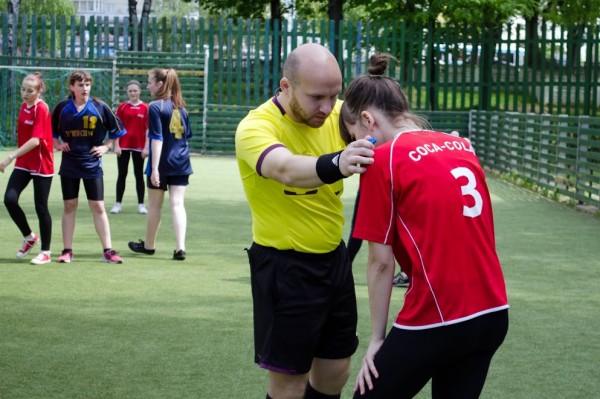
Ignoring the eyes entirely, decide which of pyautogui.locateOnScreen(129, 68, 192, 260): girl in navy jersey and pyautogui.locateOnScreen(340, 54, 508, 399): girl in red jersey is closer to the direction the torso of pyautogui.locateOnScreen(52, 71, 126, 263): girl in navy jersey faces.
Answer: the girl in red jersey

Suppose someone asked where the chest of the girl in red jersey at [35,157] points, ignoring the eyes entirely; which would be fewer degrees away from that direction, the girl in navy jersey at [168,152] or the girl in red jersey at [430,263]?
the girl in red jersey

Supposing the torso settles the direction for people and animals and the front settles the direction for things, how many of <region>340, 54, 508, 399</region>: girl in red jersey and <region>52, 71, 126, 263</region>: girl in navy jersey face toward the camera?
1

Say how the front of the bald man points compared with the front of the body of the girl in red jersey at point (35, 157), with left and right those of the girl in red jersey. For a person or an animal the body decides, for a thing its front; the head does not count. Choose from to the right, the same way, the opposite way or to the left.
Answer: to the left

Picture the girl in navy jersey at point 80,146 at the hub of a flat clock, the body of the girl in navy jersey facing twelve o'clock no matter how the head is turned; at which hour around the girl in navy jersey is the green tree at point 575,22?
The green tree is roughly at 7 o'clock from the girl in navy jersey.

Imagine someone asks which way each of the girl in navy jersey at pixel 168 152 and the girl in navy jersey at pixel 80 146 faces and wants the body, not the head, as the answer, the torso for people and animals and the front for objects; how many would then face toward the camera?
1

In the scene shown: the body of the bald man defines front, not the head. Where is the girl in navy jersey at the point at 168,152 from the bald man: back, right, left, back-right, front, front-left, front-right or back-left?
back-left

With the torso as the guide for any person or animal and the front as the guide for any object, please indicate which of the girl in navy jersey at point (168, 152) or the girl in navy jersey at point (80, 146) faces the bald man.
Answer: the girl in navy jersey at point (80, 146)

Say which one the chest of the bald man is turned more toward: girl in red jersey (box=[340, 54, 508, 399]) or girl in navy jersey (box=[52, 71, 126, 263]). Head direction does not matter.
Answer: the girl in red jersey
